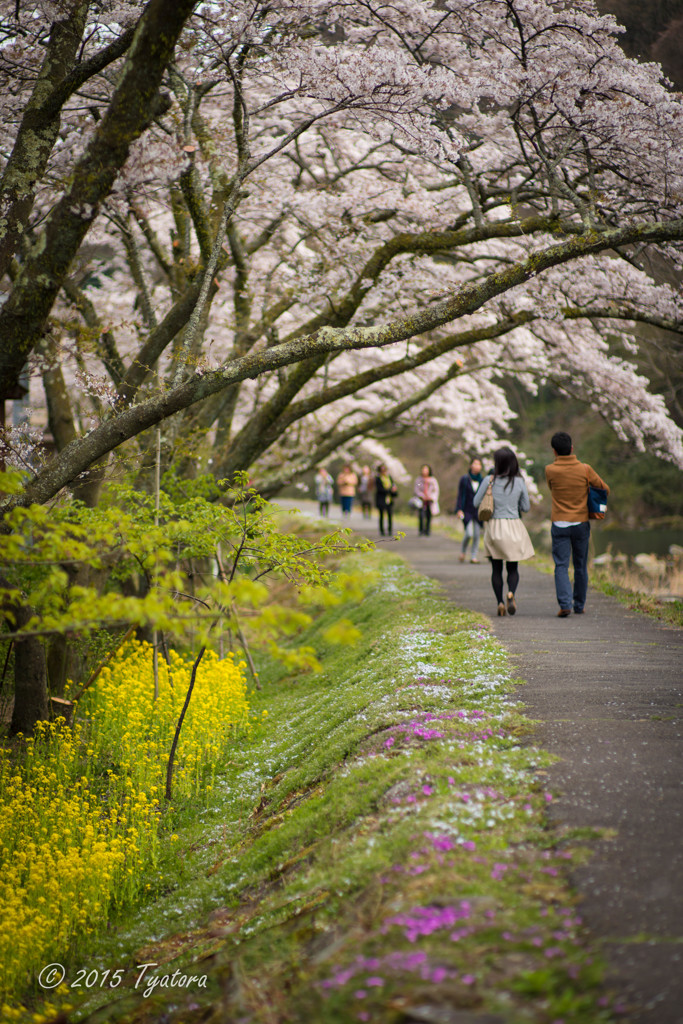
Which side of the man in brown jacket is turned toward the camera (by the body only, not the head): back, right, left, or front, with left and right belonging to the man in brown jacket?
back

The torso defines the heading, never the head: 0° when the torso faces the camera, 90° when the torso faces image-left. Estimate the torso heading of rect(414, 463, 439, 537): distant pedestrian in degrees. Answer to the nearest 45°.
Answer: approximately 0°

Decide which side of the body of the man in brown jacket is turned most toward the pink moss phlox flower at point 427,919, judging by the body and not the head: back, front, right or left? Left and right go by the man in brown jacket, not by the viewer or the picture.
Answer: back

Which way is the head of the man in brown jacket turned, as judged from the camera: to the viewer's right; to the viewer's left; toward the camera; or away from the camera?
away from the camera

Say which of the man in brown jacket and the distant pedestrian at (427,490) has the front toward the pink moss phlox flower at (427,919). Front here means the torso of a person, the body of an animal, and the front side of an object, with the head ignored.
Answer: the distant pedestrian

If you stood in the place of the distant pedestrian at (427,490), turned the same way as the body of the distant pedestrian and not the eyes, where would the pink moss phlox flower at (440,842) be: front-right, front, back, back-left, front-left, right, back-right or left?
front

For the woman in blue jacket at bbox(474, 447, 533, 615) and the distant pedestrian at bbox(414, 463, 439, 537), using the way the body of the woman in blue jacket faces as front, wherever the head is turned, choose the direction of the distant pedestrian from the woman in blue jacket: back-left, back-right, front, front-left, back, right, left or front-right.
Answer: front

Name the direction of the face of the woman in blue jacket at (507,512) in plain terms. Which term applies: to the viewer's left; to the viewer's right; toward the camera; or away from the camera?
away from the camera

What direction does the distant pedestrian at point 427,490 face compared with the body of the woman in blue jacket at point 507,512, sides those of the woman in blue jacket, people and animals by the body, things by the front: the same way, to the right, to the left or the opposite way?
the opposite way

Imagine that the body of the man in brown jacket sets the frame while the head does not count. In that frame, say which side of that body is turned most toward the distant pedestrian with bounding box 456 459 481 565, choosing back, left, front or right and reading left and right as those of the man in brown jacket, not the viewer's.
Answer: front

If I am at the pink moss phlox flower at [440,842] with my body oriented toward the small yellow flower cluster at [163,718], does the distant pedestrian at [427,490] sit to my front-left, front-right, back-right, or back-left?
front-right

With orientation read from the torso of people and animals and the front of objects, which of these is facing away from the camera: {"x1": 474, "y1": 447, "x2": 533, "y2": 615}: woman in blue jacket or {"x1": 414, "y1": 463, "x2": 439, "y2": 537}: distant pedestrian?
the woman in blue jacket

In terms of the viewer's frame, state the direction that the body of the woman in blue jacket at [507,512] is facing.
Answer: away from the camera

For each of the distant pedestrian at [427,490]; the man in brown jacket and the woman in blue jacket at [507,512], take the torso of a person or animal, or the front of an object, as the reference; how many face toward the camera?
1
